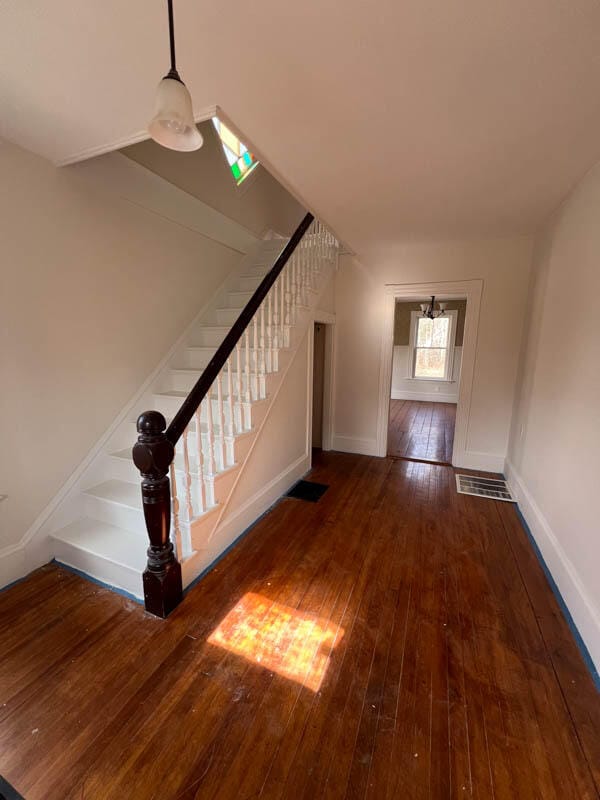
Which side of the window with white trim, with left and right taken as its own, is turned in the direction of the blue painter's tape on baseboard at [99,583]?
front

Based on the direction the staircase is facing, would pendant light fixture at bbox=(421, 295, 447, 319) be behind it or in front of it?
behind

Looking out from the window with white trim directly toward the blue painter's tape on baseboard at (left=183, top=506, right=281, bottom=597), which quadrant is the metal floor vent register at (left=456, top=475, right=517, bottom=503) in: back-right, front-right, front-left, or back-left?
front-left

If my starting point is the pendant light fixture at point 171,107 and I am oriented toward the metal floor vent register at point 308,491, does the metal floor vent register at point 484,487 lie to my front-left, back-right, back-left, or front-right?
front-right

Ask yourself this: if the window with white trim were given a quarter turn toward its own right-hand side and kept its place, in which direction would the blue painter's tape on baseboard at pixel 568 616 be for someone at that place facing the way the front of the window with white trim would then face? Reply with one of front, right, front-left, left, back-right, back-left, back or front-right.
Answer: left

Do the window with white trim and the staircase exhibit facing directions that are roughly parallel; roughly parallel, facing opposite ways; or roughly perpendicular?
roughly parallel

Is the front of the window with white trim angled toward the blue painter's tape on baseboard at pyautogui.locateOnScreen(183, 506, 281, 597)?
yes

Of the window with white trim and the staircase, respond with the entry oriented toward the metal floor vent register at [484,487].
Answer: the window with white trim

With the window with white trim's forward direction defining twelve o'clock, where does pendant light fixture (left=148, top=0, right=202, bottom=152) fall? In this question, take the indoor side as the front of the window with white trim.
The pendant light fixture is roughly at 12 o'clock from the window with white trim.

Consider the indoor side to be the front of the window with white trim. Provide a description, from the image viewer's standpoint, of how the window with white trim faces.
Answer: facing the viewer

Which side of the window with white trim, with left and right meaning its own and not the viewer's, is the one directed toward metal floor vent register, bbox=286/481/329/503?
front

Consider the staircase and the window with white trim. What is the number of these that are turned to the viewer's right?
0

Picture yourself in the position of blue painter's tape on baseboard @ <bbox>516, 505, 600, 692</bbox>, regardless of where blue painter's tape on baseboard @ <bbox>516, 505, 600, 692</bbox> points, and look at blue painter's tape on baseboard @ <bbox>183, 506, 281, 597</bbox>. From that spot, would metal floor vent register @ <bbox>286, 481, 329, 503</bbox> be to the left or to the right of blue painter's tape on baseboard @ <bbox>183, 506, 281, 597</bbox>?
right

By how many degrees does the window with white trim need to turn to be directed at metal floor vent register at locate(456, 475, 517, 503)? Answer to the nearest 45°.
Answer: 0° — it already faces it
